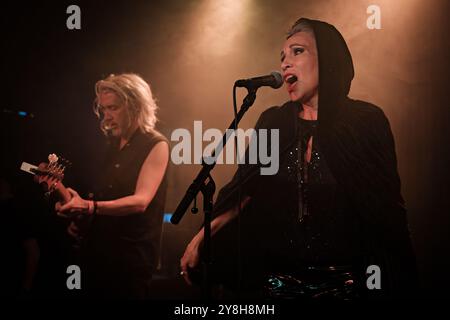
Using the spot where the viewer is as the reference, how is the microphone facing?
facing to the right of the viewer

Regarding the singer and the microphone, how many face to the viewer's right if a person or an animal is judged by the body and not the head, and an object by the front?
1

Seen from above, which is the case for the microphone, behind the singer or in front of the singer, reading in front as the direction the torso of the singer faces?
in front

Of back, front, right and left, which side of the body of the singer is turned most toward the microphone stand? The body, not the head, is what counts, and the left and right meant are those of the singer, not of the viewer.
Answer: front
